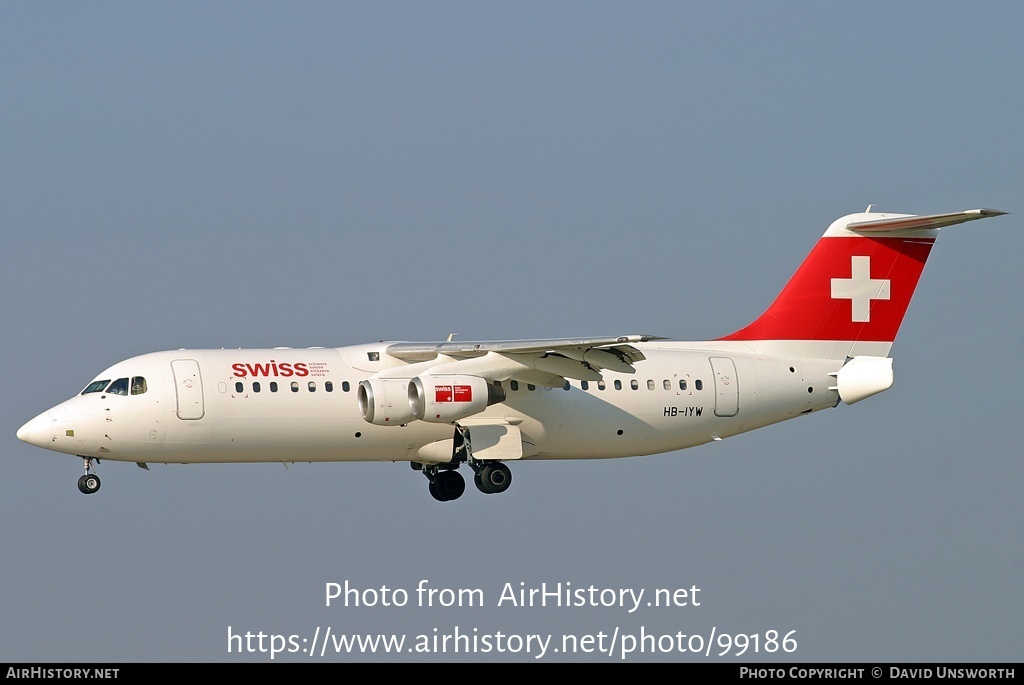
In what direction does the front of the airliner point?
to the viewer's left
